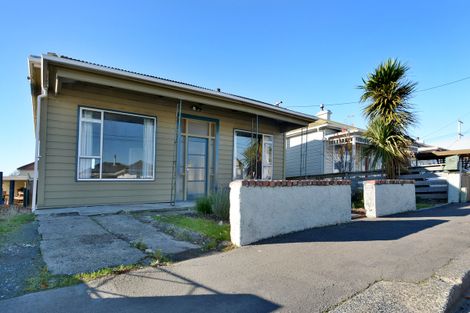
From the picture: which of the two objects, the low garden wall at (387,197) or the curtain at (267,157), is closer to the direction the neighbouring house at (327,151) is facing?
the low garden wall

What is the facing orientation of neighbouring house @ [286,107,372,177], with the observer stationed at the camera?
facing the viewer and to the right of the viewer

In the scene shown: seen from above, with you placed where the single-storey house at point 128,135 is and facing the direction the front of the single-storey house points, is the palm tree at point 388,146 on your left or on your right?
on your left

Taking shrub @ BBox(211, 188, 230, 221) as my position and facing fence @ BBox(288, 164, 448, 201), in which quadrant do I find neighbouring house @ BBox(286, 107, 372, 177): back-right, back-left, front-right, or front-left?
front-left

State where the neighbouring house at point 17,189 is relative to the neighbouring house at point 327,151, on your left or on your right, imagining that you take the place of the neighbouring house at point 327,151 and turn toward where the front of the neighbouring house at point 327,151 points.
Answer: on your right

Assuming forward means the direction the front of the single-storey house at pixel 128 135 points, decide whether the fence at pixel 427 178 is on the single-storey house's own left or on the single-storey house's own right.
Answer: on the single-storey house's own left

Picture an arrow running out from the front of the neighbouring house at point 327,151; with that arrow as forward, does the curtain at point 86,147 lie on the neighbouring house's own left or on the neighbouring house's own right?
on the neighbouring house's own right

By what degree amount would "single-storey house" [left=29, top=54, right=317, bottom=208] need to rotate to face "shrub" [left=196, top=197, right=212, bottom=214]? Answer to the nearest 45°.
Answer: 0° — it already faces it

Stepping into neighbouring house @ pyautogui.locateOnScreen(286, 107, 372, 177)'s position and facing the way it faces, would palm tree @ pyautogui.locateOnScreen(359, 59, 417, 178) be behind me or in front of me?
in front

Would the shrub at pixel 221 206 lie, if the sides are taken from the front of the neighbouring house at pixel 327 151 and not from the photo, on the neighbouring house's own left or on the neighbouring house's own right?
on the neighbouring house's own right

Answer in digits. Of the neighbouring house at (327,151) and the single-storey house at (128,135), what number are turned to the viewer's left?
0

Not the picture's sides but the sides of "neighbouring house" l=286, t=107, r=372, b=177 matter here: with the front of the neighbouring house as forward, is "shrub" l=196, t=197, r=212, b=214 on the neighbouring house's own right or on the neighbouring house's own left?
on the neighbouring house's own right

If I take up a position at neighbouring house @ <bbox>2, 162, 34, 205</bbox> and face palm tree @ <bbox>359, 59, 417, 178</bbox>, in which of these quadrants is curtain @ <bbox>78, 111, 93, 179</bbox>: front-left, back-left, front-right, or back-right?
front-right
